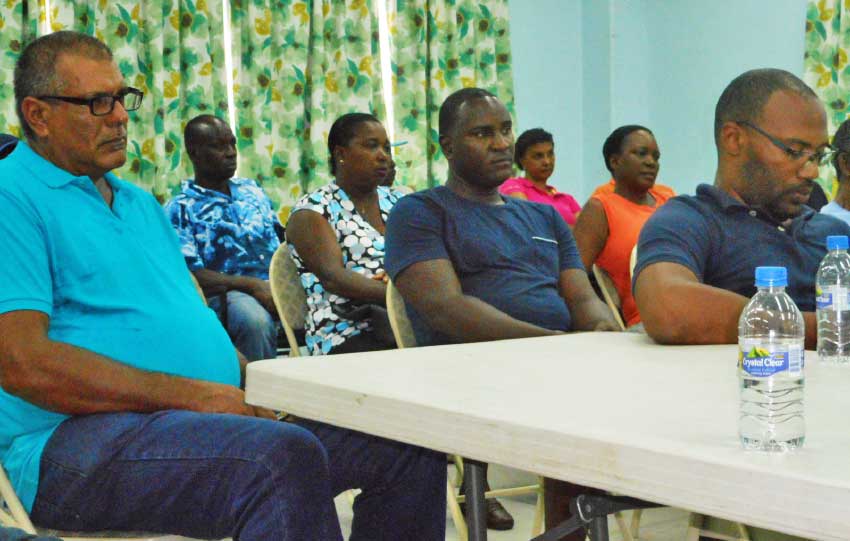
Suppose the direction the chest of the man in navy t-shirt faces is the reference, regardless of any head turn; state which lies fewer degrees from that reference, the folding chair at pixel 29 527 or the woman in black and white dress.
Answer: the folding chair

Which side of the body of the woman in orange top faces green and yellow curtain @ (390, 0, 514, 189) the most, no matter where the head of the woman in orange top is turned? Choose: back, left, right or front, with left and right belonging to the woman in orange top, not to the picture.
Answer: back

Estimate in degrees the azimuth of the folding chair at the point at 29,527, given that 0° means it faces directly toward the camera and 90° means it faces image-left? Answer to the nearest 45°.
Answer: approximately 270°

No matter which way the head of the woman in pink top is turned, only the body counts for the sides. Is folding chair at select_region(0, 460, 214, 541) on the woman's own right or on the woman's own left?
on the woman's own right

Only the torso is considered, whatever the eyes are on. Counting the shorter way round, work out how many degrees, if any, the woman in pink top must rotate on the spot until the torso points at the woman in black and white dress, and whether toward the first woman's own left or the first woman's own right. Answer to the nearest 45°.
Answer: approximately 45° to the first woman's own right

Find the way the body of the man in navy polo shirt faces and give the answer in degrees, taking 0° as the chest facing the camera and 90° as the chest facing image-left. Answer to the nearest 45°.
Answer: approximately 315°

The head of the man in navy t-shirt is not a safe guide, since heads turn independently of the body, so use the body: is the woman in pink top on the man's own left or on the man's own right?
on the man's own left

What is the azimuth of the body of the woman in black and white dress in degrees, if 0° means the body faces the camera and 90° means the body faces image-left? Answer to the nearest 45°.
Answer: approximately 315°

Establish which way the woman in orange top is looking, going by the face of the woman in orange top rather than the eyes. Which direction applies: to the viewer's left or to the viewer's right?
to the viewer's right

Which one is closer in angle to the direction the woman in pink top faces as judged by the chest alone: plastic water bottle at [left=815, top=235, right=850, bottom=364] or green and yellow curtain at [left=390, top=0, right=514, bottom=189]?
the plastic water bottle
